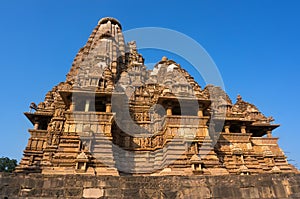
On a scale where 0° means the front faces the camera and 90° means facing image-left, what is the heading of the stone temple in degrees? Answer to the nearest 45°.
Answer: approximately 270°

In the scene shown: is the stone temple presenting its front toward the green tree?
no
